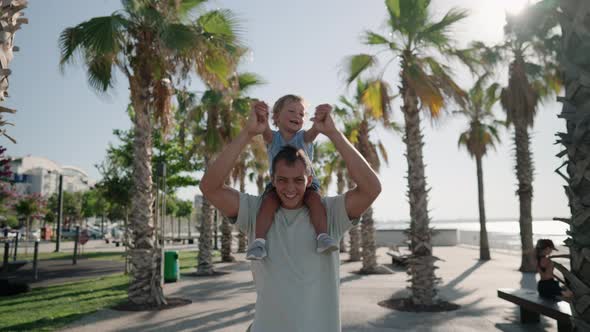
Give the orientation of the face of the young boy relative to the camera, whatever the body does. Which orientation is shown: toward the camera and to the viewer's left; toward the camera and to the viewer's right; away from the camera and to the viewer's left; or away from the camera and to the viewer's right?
toward the camera and to the viewer's right

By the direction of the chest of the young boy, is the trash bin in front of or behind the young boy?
behind

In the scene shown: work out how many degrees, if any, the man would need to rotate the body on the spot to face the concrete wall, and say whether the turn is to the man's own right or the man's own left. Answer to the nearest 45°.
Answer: approximately 180°

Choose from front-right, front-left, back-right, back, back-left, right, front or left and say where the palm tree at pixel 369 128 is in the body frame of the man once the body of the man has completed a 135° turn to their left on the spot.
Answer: front-left

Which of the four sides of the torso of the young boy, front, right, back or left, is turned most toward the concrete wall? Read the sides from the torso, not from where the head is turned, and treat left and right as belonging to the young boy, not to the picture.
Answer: back

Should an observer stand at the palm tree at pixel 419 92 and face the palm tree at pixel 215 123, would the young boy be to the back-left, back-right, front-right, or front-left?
back-left

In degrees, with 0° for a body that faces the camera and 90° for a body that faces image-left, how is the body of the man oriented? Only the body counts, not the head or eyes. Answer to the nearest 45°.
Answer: approximately 0°
